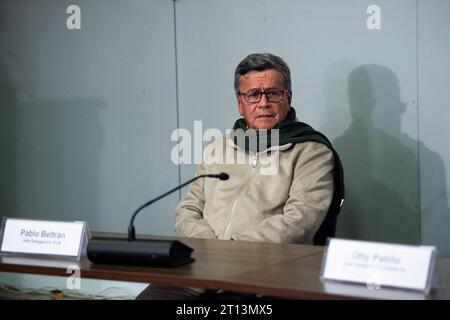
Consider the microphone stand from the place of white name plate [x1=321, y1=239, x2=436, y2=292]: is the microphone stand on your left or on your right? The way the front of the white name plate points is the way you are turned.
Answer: on your right

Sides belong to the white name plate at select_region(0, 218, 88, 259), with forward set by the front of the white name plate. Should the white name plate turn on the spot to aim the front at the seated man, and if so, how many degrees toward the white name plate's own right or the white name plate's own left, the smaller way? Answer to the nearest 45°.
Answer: approximately 135° to the white name plate's own left

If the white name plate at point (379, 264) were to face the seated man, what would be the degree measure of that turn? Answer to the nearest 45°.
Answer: approximately 180°

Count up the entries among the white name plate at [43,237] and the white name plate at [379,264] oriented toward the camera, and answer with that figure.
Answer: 2

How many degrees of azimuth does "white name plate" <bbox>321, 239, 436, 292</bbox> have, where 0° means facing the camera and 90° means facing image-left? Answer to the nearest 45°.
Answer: approximately 0°
